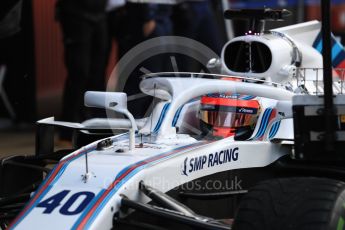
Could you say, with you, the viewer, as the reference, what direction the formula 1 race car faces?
facing the viewer and to the left of the viewer
